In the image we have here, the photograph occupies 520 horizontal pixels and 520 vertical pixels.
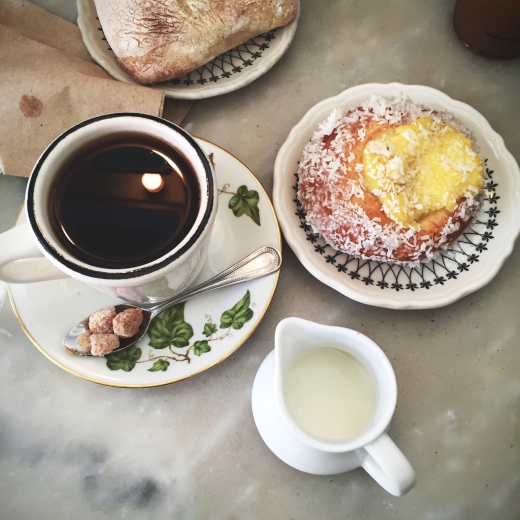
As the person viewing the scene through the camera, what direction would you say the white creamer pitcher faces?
facing away from the viewer and to the left of the viewer
